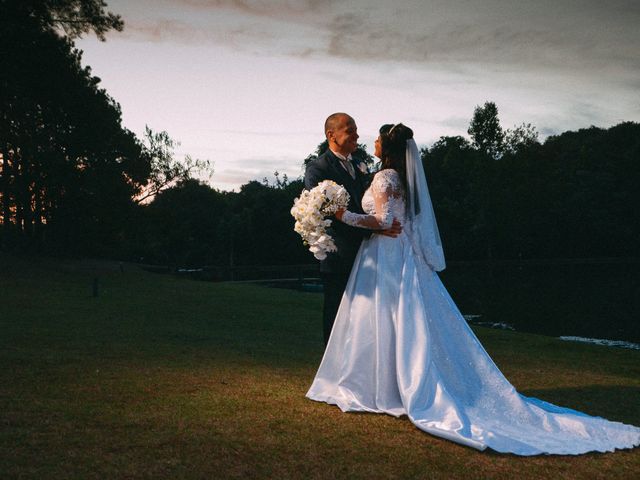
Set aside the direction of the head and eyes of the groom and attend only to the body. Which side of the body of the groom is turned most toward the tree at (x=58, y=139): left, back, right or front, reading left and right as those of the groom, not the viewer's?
back

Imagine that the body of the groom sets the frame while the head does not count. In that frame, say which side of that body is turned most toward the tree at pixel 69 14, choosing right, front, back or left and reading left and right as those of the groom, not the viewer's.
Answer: back

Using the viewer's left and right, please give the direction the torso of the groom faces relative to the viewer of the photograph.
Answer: facing the viewer and to the right of the viewer
